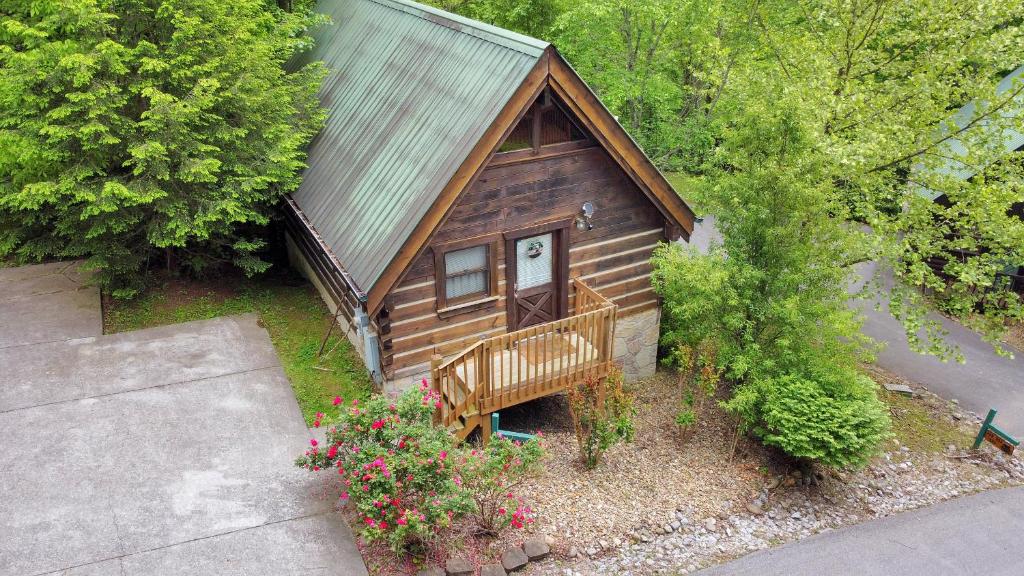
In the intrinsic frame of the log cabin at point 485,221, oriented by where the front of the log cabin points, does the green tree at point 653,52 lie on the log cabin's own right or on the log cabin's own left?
on the log cabin's own left

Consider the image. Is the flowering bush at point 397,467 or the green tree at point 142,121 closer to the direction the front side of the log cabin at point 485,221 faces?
the flowering bush

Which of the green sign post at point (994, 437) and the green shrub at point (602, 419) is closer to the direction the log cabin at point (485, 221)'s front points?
the green shrub

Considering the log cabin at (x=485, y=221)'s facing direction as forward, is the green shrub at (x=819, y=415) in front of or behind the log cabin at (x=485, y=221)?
in front

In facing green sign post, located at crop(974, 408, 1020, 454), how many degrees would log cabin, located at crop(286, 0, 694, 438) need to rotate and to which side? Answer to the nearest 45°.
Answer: approximately 45° to its left

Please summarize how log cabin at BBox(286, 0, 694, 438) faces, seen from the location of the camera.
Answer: facing the viewer and to the right of the viewer

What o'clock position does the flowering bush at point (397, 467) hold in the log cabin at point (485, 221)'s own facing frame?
The flowering bush is roughly at 2 o'clock from the log cabin.

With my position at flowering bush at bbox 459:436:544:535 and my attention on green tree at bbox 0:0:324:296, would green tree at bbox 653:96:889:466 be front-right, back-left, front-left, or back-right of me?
back-right

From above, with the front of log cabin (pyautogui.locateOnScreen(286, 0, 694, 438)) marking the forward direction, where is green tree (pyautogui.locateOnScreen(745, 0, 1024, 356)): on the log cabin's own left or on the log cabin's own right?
on the log cabin's own left

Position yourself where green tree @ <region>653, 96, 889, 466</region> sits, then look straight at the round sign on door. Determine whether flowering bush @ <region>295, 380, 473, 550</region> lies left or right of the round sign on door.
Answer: left

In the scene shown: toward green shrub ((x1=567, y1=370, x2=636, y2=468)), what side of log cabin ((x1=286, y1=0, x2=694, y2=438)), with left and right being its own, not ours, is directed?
front

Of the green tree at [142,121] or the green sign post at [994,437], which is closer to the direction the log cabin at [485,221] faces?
the green sign post

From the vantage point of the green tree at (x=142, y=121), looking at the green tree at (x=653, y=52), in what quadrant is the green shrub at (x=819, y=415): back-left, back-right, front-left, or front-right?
front-right
